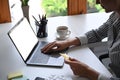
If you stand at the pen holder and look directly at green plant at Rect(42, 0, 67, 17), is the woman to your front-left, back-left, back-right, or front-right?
back-right

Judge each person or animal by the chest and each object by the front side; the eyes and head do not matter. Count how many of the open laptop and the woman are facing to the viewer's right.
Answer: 1

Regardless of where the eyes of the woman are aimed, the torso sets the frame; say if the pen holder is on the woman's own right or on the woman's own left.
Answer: on the woman's own right

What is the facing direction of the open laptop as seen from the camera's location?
facing to the right of the viewer

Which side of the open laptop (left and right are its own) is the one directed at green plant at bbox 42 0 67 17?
left
